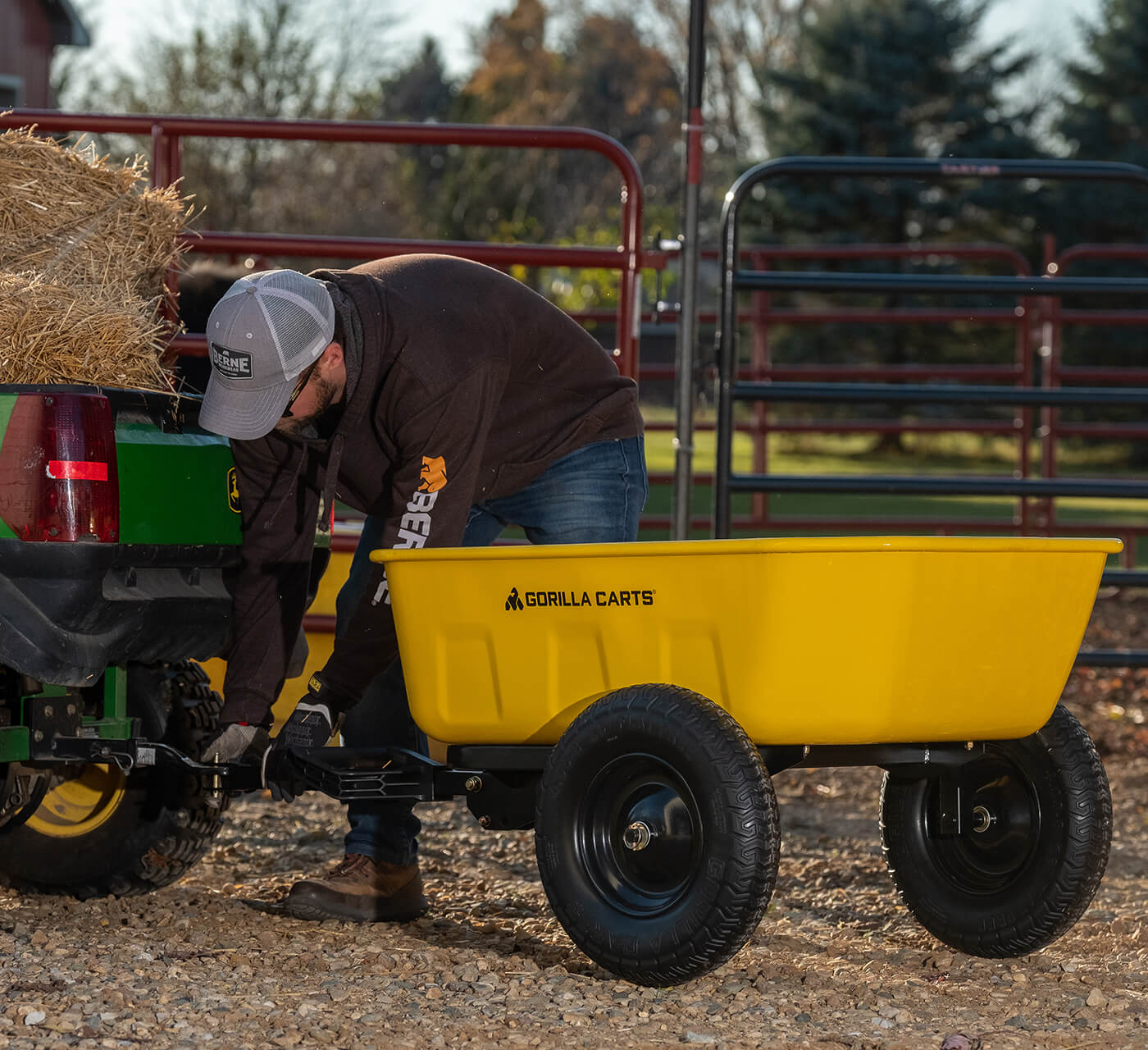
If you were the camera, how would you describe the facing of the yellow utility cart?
facing away from the viewer and to the left of the viewer

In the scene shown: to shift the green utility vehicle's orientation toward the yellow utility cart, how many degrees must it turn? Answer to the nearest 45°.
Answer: approximately 180°

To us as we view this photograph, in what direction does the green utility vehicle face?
facing away from the viewer and to the left of the viewer

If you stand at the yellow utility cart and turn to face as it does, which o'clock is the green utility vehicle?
The green utility vehicle is roughly at 11 o'clock from the yellow utility cart.

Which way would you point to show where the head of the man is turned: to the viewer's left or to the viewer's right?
to the viewer's left

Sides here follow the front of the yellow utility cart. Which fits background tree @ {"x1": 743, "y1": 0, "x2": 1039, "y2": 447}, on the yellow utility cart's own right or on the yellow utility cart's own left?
on the yellow utility cart's own right
